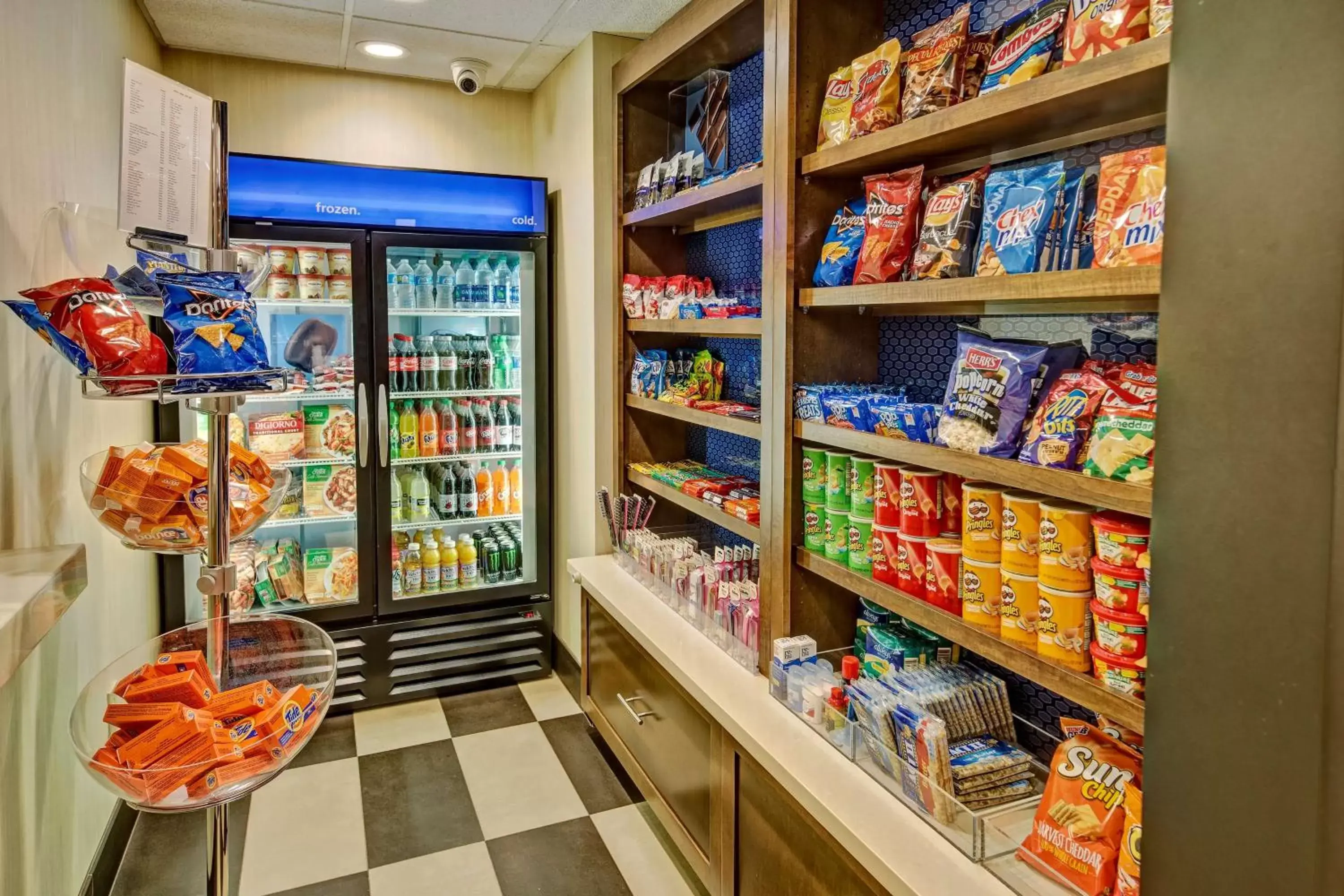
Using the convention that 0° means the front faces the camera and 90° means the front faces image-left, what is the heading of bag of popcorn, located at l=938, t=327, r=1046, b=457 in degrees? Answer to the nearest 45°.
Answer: approximately 45°

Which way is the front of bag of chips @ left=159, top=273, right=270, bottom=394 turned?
toward the camera

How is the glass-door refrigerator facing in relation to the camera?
toward the camera

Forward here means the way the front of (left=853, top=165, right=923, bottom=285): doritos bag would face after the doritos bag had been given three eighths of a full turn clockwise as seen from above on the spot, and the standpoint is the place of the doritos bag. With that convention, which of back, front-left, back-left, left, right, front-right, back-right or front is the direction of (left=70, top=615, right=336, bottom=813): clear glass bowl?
back-left

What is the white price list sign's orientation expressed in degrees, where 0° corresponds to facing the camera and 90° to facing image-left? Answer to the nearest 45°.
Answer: approximately 315°

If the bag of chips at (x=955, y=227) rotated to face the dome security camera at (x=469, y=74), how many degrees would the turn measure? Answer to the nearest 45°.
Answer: approximately 90° to its right

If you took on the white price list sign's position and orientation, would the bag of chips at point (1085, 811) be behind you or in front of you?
in front

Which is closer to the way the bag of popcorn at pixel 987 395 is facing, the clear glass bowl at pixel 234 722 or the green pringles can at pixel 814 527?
the clear glass bowl

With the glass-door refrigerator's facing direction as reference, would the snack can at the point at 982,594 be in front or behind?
in front

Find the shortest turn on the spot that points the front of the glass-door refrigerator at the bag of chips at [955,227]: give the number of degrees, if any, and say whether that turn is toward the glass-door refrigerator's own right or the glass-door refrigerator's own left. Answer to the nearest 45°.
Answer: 0° — it already faces it

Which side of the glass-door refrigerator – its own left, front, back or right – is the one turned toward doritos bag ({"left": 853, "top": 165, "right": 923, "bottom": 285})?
front

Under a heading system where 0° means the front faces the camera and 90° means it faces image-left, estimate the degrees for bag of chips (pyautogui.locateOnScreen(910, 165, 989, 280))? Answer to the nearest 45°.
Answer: approximately 45°

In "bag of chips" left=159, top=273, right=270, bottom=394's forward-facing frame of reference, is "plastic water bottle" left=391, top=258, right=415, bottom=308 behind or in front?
behind

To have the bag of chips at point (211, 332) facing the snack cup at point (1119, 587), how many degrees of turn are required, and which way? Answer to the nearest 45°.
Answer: approximately 45° to its left
